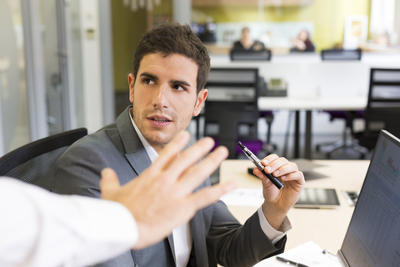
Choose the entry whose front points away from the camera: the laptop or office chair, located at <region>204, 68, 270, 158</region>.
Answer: the office chair

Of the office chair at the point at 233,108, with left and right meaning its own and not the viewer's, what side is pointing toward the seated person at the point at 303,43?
front

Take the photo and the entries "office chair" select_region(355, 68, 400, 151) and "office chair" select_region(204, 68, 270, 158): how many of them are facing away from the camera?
2

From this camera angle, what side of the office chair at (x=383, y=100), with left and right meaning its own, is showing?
back

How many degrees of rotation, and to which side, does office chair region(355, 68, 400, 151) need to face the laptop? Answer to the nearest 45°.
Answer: approximately 180°

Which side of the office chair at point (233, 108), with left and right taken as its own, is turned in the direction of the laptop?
back

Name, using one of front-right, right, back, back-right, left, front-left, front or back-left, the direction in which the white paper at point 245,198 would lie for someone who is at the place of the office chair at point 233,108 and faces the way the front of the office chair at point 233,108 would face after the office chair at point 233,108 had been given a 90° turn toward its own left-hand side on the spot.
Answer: left

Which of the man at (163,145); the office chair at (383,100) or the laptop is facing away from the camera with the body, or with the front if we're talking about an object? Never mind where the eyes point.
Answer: the office chair

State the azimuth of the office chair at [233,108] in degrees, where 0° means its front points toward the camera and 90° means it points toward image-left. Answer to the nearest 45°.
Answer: approximately 180°

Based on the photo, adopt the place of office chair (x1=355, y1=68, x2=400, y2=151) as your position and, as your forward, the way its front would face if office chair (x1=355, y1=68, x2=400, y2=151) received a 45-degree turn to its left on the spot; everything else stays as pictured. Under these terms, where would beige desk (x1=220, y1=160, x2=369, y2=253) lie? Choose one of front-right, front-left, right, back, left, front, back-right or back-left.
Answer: back-left

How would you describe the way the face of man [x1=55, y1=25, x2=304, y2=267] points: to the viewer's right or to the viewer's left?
to the viewer's left

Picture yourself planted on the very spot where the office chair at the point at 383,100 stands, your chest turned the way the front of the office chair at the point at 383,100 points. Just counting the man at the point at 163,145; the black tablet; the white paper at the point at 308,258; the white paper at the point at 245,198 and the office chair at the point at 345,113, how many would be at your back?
4

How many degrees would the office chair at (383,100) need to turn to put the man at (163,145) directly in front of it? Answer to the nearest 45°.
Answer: approximately 180°
